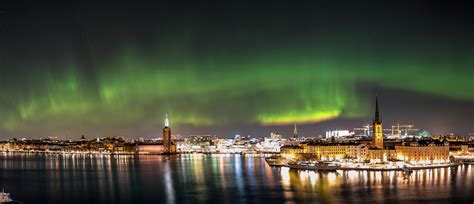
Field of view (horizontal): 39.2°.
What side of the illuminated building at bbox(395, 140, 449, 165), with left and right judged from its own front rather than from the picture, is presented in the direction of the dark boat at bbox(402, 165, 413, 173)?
front

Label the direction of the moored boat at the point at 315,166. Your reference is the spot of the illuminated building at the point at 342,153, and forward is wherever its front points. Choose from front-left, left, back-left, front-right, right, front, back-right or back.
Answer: front

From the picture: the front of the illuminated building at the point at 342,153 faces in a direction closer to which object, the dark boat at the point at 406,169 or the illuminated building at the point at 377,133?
the dark boat

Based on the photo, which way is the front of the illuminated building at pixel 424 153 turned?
toward the camera

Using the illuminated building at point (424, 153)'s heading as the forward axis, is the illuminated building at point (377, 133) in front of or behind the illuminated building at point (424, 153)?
behind

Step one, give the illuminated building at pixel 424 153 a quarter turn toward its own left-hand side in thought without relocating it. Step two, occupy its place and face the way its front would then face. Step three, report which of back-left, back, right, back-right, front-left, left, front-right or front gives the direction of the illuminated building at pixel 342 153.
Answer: back-left

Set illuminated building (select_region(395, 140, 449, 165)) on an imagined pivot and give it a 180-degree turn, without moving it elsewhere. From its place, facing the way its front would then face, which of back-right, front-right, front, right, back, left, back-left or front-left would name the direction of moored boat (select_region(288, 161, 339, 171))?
back-left

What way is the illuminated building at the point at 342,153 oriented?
toward the camera
